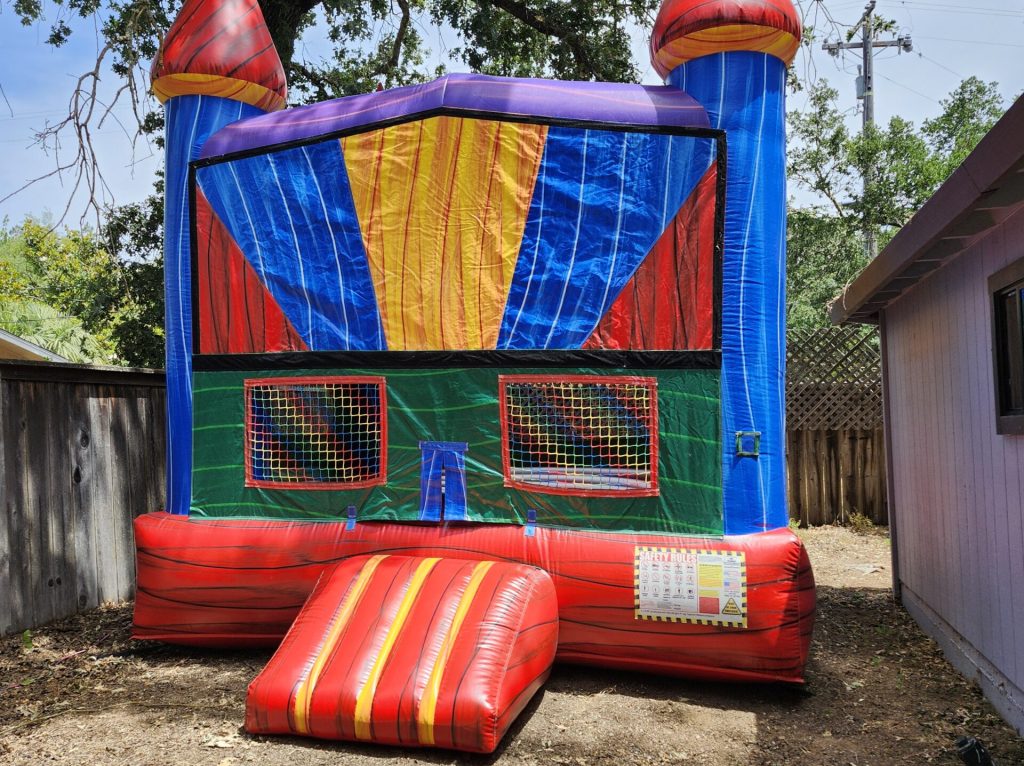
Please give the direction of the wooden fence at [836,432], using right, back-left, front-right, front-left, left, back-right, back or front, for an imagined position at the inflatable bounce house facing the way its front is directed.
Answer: back-left

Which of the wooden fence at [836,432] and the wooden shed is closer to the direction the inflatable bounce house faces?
the wooden shed

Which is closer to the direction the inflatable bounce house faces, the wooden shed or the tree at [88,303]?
the wooden shed

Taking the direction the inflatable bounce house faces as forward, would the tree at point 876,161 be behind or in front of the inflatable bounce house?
behind

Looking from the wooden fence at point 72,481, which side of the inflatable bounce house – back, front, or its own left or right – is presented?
right

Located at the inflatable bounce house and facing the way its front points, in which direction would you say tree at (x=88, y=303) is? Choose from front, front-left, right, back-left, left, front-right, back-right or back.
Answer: back-right

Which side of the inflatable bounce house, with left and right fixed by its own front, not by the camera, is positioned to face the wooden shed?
left

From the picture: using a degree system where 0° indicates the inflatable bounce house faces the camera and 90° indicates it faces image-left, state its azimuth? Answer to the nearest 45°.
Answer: approximately 0°
